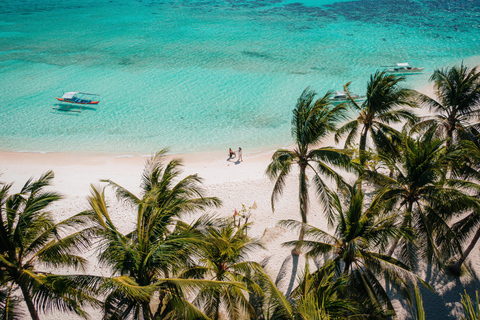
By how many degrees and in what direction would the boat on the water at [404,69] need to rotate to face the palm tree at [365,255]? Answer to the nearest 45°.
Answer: approximately 90° to its right

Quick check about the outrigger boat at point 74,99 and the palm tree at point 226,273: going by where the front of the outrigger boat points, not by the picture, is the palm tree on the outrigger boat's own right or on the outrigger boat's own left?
on the outrigger boat's own left

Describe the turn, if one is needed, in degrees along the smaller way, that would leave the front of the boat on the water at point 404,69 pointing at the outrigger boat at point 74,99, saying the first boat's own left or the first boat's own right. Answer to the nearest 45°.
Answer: approximately 180°
